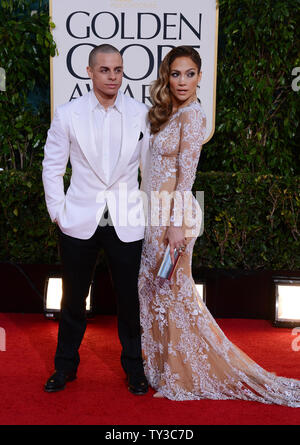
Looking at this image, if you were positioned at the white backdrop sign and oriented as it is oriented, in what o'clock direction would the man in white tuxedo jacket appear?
The man in white tuxedo jacket is roughly at 12 o'clock from the white backdrop sign.

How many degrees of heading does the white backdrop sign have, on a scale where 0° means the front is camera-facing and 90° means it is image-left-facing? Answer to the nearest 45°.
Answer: approximately 0°
